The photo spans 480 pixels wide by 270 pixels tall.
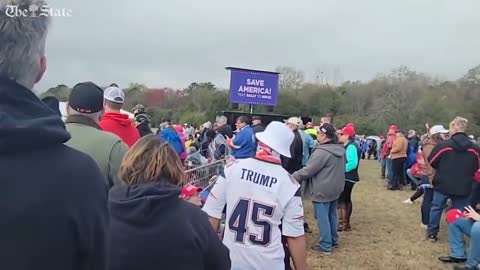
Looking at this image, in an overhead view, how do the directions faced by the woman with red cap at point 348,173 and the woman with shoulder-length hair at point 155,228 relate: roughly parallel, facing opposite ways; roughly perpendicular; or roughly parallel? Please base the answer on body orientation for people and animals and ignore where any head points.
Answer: roughly perpendicular

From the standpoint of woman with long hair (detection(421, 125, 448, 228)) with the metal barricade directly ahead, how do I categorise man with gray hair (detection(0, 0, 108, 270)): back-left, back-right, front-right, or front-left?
front-left

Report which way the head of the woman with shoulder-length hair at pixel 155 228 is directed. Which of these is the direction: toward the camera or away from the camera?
away from the camera

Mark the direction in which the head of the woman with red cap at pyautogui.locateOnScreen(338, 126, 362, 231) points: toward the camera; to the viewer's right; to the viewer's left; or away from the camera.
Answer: to the viewer's left

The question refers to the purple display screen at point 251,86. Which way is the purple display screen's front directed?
toward the camera

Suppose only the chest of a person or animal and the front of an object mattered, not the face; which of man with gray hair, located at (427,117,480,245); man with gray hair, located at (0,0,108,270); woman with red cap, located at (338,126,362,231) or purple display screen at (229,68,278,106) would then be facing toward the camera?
the purple display screen

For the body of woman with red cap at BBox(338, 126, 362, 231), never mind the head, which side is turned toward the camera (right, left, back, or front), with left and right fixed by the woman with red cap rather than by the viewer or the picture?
left

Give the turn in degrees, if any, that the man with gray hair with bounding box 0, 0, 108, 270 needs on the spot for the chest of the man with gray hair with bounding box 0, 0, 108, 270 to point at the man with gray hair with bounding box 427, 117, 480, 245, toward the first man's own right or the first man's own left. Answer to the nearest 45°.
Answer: approximately 45° to the first man's own right

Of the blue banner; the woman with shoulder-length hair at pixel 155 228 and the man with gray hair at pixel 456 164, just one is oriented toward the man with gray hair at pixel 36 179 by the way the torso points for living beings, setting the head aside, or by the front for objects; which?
the blue banner

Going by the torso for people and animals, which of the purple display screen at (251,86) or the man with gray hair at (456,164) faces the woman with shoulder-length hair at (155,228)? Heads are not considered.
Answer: the purple display screen

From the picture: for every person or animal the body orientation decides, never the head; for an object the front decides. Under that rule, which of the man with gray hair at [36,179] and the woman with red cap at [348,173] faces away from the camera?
the man with gray hair

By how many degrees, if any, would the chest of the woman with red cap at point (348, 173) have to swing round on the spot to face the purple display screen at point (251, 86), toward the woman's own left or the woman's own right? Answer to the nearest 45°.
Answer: approximately 45° to the woman's own right

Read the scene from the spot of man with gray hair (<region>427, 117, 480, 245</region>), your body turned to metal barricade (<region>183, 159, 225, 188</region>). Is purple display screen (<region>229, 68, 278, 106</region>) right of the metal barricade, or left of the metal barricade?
right

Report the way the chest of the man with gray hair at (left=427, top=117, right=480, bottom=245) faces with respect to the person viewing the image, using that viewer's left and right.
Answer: facing away from the viewer

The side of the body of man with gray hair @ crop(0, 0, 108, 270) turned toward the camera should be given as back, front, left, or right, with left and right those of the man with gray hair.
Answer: back

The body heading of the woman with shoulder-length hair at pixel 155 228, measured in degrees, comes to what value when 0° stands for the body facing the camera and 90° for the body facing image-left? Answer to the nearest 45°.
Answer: approximately 180°

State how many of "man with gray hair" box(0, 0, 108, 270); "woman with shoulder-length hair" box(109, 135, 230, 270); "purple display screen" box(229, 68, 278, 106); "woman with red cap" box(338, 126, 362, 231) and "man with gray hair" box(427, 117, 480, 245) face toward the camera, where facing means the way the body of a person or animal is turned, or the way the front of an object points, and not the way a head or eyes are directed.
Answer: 1

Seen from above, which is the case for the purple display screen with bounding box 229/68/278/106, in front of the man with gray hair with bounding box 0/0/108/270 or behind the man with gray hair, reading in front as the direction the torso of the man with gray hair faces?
in front
